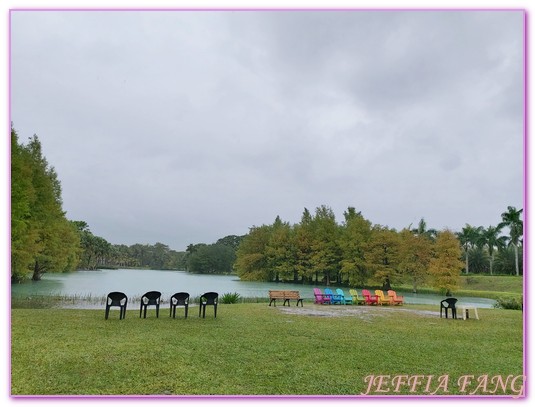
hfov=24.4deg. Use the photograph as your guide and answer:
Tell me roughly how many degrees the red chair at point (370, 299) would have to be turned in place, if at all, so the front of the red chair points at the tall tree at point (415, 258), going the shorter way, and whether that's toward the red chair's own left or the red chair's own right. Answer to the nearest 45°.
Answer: approximately 135° to the red chair's own left

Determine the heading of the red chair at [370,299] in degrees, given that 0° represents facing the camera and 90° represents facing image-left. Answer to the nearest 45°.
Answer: approximately 315°

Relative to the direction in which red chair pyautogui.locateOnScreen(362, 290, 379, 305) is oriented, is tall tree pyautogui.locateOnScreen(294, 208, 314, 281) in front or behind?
behind

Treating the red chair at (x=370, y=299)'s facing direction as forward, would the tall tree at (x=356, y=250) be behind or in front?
behind

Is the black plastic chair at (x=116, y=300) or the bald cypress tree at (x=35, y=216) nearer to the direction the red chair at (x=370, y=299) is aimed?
the black plastic chair
